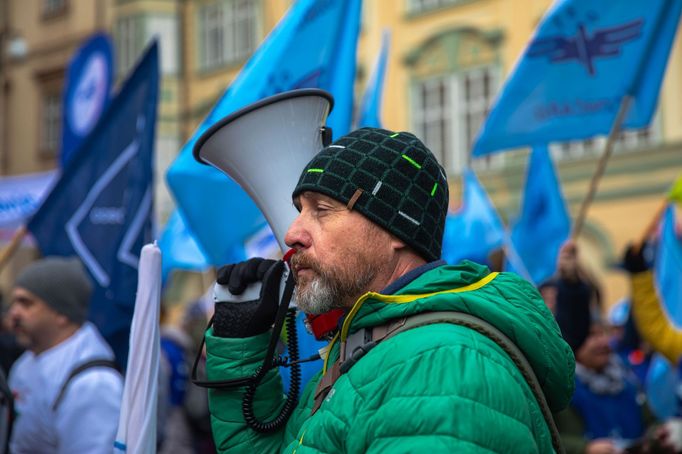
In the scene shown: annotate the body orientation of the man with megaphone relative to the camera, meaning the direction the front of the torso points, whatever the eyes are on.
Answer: to the viewer's left

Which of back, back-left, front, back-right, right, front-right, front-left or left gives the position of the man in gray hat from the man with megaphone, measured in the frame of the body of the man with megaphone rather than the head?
front-right

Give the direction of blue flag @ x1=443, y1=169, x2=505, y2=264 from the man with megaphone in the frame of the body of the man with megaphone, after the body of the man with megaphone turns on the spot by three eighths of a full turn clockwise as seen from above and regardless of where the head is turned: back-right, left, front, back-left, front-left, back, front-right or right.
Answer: front-left

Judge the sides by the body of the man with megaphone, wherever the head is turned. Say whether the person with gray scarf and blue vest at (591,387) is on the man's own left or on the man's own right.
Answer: on the man's own right

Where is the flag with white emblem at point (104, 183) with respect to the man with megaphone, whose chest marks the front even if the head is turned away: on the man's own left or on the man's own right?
on the man's own right

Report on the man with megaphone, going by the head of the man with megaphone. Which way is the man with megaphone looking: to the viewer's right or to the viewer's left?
to the viewer's left

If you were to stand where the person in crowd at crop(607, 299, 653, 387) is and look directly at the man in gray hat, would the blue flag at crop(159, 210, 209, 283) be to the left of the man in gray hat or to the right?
right

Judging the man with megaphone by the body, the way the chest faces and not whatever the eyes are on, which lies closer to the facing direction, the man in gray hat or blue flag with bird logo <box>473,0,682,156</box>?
the man in gray hat

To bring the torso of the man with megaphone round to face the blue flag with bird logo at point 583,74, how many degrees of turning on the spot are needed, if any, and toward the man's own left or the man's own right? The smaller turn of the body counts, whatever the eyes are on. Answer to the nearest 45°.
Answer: approximately 90° to the man's own right
